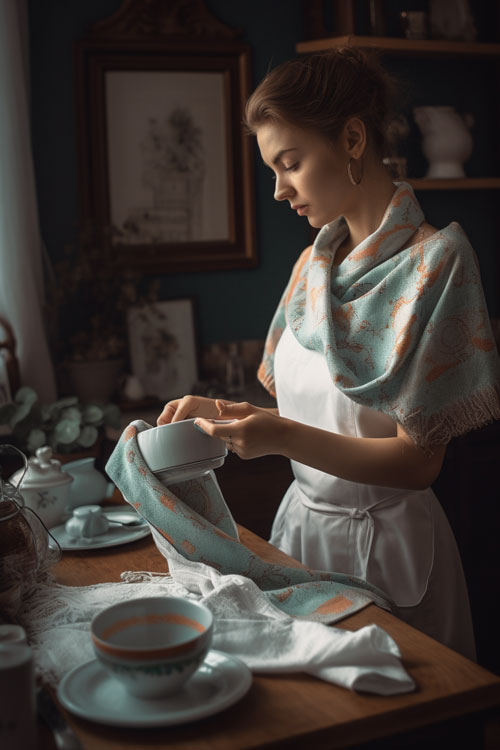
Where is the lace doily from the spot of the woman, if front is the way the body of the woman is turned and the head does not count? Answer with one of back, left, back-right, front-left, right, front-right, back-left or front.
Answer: front

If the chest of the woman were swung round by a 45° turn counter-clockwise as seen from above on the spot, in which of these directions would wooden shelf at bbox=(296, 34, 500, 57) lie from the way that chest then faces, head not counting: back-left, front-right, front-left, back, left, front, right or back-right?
back

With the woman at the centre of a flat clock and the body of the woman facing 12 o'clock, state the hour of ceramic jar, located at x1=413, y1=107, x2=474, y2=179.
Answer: The ceramic jar is roughly at 5 o'clock from the woman.

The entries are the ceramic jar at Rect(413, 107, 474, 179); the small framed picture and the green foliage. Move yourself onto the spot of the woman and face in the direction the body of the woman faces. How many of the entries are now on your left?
0

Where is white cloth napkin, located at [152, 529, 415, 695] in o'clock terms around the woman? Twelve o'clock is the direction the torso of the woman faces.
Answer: The white cloth napkin is roughly at 11 o'clock from the woman.

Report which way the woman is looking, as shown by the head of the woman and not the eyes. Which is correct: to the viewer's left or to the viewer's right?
to the viewer's left

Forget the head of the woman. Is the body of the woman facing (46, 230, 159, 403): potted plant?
no

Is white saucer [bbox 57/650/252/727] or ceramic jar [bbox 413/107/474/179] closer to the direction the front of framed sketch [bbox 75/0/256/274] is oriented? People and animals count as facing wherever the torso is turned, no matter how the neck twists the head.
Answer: the white saucer

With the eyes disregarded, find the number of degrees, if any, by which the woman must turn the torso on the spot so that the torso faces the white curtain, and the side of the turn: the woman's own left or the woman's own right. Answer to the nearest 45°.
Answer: approximately 90° to the woman's own right

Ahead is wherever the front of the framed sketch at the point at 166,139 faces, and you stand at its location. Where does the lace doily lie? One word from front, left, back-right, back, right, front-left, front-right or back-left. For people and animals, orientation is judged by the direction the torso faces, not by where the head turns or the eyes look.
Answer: front

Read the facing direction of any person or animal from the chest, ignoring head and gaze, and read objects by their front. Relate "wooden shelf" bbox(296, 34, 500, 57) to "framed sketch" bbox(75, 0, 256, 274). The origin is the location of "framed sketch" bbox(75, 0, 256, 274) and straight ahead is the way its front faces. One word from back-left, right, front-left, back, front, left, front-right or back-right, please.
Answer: left

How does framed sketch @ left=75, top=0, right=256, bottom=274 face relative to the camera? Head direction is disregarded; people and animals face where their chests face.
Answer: toward the camera

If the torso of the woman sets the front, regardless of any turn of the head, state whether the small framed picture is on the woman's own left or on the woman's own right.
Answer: on the woman's own right

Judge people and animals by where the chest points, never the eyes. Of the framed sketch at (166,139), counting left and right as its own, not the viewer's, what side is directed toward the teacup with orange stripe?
front

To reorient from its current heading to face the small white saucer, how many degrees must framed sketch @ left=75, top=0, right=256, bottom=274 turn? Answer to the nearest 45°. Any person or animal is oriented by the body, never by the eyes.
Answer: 0° — it already faces it

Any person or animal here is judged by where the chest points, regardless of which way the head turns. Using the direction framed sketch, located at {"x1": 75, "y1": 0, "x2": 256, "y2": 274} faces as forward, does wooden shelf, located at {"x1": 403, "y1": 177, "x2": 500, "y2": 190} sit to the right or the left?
on its left
